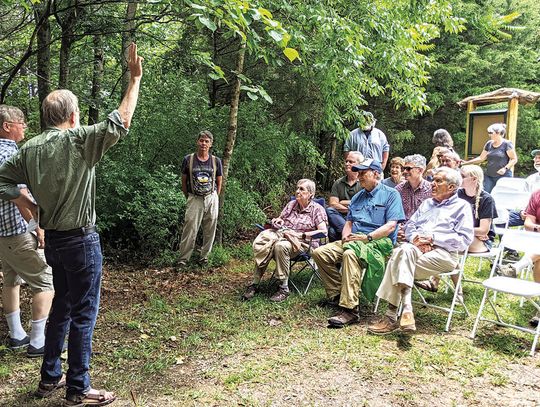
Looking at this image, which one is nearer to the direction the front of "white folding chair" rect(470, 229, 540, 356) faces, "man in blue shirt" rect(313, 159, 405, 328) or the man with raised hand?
the man with raised hand

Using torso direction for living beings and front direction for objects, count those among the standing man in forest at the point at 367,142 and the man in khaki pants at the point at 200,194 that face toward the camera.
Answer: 2

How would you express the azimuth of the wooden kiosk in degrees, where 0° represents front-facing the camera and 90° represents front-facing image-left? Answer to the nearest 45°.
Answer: approximately 45°

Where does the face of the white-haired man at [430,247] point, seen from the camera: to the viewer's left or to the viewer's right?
to the viewer's left

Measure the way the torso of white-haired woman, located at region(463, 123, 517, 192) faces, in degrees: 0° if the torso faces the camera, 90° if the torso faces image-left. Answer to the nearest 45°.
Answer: approximately 45°

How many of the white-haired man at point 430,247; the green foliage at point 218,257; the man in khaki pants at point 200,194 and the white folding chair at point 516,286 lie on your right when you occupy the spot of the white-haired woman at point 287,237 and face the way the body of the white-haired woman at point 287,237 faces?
2

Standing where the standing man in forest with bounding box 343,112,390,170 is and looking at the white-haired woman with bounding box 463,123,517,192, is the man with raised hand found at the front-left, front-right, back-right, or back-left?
back-right

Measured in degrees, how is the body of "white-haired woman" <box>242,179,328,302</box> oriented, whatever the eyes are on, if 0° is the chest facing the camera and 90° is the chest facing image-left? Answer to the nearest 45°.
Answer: approximately 45°

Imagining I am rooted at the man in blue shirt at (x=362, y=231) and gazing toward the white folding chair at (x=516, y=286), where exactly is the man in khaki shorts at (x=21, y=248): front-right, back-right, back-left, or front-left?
back-right

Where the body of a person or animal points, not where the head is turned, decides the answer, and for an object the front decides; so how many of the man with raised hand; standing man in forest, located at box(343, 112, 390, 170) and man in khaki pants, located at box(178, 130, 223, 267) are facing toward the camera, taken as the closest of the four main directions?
2

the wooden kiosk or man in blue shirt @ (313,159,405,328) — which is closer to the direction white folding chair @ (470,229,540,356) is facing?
the man in blue shirt

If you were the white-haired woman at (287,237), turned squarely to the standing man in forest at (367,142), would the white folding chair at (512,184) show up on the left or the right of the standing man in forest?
right
